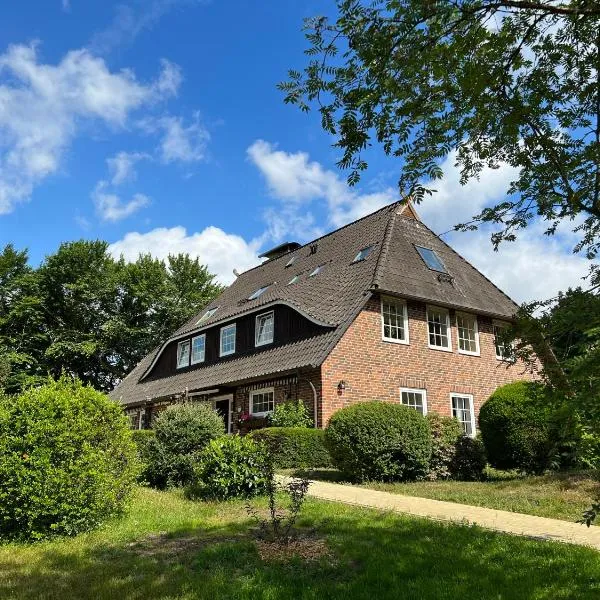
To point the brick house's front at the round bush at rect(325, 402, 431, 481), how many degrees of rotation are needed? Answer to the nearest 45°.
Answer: approximately 45° to its left

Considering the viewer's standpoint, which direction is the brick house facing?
facing the viewer and to the left of the viewer

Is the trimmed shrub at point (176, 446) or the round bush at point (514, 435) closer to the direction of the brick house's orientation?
the trimmed shrub

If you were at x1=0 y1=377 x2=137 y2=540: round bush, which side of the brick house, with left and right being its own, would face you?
front

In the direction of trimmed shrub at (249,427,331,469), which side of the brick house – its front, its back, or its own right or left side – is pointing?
front

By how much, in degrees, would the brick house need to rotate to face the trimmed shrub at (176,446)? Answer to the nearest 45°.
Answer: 0° — it already faces it

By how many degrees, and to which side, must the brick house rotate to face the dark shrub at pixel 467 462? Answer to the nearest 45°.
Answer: approximately 45° to its left

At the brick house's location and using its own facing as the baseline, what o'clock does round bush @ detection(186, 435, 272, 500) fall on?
The round bush is roughly at 11 o'clock from the brick house.

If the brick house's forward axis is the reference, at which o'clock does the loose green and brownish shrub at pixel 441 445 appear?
The loose green and brownish shrub is roughly at 10 o'clock from the brick house.

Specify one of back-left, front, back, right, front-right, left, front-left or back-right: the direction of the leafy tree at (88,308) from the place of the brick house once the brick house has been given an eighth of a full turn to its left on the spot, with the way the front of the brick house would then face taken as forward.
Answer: back-right

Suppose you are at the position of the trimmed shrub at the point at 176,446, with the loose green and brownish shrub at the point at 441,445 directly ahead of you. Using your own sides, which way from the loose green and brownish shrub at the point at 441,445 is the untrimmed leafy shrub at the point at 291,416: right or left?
left
